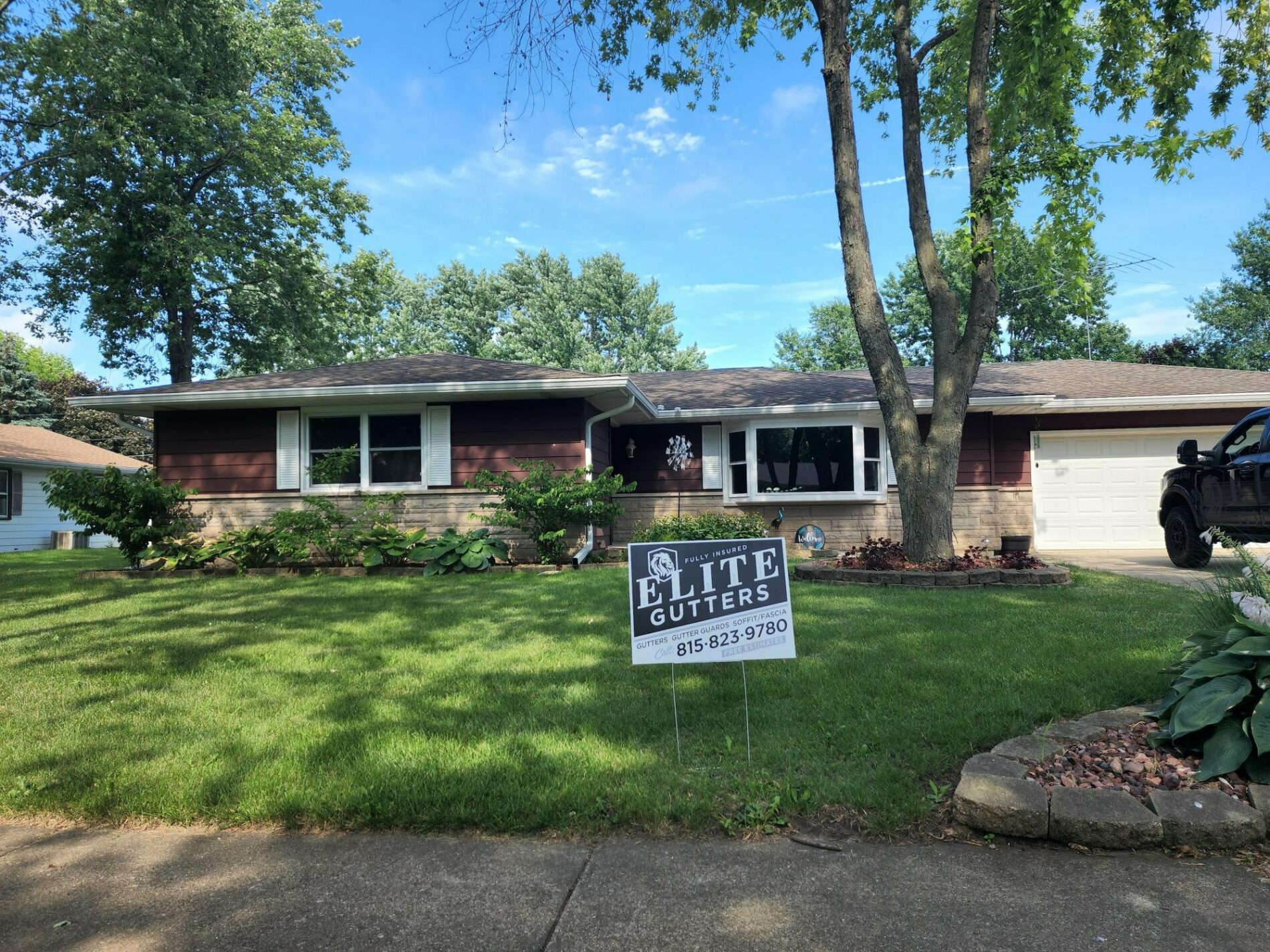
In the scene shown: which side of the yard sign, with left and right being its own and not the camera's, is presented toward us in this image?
front

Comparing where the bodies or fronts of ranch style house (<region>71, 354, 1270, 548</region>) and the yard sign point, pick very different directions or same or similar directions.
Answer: same or similar directions

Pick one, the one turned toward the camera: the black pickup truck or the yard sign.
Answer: the yard sign

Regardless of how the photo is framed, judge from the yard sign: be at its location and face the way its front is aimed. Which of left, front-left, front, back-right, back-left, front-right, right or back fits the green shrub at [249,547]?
back-right

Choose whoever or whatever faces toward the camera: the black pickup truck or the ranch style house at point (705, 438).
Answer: the ranch style house

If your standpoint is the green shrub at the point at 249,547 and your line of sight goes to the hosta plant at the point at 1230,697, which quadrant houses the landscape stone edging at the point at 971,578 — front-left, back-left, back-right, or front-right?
front-left

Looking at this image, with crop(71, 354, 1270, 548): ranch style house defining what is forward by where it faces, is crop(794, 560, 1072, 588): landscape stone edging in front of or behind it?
in front

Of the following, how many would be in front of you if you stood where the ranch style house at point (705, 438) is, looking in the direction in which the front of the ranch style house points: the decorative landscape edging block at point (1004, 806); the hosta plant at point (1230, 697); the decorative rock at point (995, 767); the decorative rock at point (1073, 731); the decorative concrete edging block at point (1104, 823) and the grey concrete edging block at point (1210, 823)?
6

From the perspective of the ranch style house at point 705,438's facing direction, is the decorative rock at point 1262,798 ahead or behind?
ahead

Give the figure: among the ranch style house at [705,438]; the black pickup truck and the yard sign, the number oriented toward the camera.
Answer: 2

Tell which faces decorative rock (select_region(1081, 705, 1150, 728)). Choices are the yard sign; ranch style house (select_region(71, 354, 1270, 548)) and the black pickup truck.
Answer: the ranch style house

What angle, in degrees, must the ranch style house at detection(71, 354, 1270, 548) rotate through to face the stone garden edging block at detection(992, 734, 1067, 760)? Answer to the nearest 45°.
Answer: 0° — it already faces it

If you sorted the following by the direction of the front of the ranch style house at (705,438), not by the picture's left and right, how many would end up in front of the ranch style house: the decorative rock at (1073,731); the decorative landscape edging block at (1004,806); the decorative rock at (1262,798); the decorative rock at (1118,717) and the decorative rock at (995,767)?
5
